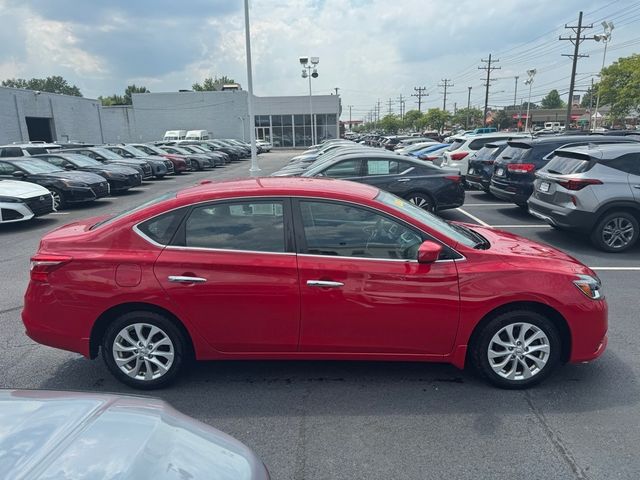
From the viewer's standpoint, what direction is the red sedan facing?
to the viewer's right

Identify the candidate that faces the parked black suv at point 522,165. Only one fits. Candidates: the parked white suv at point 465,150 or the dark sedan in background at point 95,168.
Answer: the dark sedan in background

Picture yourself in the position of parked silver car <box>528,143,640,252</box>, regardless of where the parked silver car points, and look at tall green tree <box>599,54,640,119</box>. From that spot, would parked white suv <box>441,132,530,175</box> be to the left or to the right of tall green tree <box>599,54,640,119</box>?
left

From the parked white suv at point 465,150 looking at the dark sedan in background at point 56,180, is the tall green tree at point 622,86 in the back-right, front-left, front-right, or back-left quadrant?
back-right

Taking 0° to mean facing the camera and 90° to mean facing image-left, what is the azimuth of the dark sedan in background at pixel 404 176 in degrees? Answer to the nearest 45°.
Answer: approximately 90°

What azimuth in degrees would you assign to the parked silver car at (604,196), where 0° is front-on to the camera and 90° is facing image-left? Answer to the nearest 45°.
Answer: approximately 225°

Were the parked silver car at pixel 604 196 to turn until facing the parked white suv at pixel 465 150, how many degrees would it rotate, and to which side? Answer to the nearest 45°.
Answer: approximately 90° to its left

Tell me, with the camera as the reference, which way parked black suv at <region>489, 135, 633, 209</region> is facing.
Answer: facing away from the viewer and to the right of the viewer

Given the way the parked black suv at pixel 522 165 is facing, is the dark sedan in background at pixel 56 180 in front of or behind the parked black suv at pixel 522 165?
behind

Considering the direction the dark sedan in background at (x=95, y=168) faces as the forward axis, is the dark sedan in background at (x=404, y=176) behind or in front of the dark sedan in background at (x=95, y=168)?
in front

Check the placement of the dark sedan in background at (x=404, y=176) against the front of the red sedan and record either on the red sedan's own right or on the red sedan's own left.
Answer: on the red sedan's own left

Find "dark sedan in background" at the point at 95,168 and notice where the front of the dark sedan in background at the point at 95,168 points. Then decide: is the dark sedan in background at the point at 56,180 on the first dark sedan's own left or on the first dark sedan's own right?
on the first dark sedan's own right

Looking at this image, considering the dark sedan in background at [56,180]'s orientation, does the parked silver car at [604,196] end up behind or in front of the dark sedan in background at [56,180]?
in front

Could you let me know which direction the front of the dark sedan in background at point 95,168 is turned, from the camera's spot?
facing the viewer and to the right of the viewer

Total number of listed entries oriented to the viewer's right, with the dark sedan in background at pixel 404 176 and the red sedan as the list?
1

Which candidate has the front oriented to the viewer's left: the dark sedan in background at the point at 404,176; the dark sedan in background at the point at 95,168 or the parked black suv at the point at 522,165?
the dark sedan in background at the point at 404,176

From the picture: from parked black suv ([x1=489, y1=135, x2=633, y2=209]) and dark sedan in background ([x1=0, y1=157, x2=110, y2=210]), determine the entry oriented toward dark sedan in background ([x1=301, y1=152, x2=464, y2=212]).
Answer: dark sedan in background ([x1=0, y1=157, x2=110, y2=210])

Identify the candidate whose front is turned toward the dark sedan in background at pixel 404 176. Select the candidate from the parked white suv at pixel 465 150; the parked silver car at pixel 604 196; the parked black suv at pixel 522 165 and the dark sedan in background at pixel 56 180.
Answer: the dark sedan in background at pixel 56 180

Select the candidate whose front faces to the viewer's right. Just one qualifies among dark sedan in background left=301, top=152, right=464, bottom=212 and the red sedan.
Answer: the red sedan
